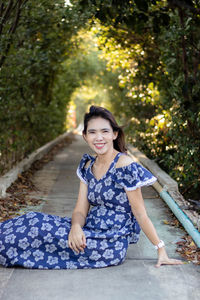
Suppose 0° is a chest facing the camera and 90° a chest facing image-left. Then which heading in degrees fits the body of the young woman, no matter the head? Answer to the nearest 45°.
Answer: approximately 45°
